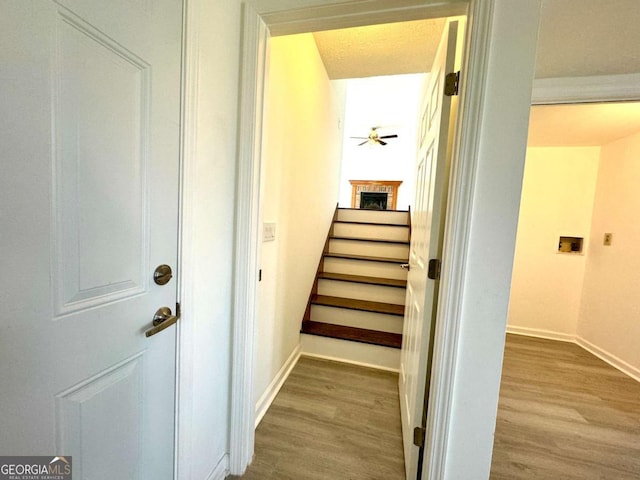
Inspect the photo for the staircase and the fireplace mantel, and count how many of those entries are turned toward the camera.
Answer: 2

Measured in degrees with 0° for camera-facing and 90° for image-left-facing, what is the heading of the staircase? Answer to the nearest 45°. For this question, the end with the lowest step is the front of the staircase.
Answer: approximately 0°

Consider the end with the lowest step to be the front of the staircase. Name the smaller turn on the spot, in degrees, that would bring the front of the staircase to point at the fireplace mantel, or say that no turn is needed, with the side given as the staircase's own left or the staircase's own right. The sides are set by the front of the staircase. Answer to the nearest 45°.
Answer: approximately 180°

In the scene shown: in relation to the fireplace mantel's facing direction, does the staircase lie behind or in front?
in front

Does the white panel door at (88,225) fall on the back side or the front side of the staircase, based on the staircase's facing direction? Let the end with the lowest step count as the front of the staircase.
on the front side

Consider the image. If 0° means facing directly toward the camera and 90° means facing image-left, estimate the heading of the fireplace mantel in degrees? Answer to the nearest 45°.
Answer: approximately 0°

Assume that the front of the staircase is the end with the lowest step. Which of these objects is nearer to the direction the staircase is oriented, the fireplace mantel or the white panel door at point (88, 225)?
the white panel door

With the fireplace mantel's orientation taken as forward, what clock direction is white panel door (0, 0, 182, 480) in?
The white panel door is roughly at 12 o'clock from the fireplace mantel.
